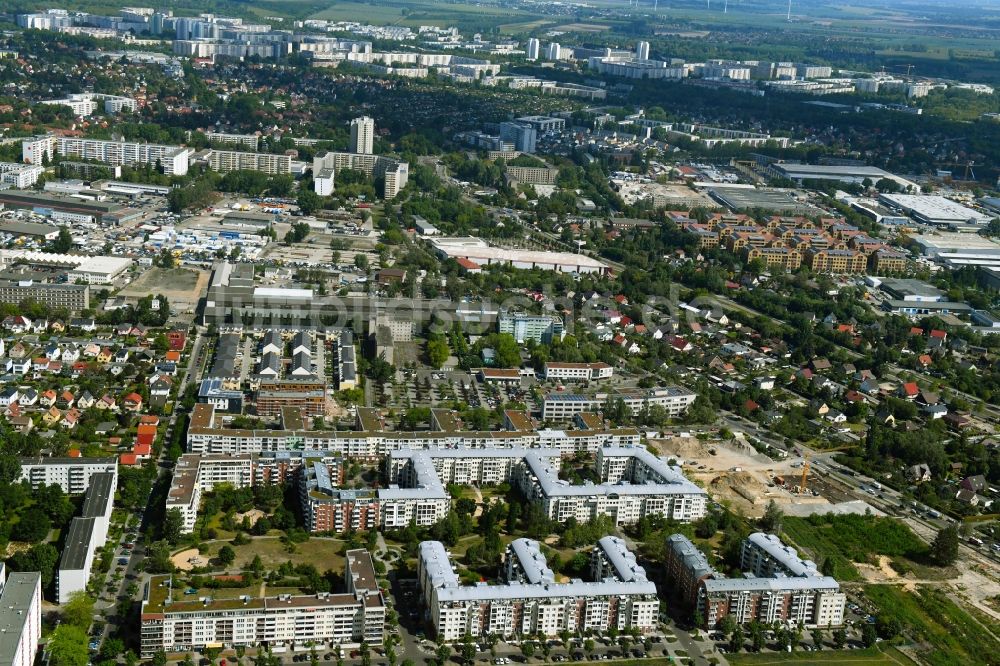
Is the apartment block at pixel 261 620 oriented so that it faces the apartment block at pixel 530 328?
no

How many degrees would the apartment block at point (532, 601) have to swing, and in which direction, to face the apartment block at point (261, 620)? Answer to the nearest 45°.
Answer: approximately 90° to its right

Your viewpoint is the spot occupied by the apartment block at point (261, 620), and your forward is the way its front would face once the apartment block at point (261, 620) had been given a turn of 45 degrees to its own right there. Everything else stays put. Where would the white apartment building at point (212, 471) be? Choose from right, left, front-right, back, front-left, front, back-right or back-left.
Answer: back-right

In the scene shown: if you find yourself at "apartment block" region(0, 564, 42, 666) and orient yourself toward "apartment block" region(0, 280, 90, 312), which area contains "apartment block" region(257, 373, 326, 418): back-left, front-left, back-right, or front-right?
front-right

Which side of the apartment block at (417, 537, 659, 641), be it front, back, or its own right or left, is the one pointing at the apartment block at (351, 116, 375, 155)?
back

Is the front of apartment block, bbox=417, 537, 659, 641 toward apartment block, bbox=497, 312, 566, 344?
no

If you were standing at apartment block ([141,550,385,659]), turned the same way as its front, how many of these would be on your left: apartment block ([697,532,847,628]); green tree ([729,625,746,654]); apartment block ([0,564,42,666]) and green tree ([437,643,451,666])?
3

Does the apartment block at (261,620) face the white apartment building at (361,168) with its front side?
no

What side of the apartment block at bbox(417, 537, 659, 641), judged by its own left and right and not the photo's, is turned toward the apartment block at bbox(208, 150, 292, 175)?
back

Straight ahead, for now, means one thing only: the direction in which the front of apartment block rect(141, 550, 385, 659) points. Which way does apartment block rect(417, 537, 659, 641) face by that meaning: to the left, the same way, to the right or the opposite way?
the same way

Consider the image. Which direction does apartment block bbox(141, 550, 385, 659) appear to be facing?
toward the camera

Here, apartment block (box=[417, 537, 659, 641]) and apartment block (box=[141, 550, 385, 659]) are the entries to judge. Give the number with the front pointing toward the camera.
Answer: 2

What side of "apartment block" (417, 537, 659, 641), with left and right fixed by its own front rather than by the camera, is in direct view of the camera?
front

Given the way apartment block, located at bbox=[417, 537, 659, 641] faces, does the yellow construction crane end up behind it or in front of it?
behind

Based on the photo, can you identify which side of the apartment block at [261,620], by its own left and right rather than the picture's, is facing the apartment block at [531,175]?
back

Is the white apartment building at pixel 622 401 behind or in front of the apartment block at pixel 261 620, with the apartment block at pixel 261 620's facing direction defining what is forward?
behind

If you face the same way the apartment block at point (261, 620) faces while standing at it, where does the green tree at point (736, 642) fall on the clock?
The green tree is roughly at 9 o'clock from the apartment block.

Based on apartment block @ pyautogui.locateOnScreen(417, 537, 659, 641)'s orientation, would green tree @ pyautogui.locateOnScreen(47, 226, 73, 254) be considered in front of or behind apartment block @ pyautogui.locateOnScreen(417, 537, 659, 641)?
behind
